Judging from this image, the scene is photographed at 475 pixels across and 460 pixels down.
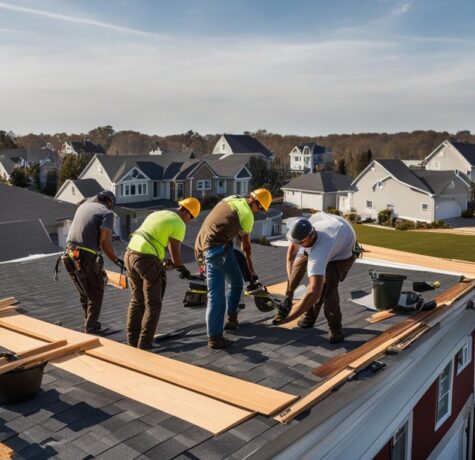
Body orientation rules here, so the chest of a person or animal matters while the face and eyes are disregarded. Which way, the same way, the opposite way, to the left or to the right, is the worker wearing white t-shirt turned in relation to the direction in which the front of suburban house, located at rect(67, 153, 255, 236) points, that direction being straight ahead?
to the right

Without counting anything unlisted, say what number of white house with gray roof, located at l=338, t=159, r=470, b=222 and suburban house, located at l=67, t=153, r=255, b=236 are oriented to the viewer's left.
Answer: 0

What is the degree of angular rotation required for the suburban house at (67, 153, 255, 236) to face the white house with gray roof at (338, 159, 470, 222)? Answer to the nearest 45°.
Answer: approximately 45° to its left

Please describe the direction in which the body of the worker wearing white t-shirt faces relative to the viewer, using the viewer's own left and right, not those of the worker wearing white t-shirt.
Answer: facing the viewer and to the left of the viewer

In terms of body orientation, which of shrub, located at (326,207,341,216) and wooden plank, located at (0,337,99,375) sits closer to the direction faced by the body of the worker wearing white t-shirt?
the wooden plank

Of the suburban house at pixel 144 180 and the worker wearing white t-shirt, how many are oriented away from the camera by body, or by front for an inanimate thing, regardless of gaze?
0

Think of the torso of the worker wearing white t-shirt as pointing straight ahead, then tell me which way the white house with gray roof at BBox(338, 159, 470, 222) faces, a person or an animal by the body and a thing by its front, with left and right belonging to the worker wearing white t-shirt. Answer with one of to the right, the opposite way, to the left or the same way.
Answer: to the left

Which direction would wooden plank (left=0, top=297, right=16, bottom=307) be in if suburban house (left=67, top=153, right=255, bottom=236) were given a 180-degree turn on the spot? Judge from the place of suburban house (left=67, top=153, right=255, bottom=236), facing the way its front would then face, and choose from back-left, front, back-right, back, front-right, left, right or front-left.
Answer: back-left

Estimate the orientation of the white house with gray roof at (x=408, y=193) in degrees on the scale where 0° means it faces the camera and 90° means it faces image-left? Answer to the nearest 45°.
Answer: approximately 315°

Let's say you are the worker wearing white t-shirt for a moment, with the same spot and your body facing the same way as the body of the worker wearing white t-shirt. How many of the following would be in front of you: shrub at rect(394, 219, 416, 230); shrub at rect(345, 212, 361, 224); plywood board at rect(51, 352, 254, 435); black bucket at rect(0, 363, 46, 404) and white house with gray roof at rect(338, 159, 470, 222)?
2

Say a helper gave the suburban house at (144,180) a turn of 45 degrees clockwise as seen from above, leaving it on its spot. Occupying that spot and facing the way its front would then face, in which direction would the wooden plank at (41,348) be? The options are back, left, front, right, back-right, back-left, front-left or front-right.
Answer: front

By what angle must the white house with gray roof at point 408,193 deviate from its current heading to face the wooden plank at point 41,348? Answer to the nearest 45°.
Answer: approximately 45° to its right

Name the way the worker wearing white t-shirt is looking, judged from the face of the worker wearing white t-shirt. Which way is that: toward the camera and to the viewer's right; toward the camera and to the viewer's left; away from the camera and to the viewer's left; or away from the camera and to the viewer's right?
toward the camera and to the viewer's left

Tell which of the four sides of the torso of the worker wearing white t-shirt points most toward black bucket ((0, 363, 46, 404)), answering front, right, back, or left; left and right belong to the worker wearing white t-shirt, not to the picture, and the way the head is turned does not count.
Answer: front

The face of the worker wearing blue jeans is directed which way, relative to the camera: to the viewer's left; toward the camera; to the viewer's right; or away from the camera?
to the viewer's right

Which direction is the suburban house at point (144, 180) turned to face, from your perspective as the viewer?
facing the viewer and to the right of the viewer

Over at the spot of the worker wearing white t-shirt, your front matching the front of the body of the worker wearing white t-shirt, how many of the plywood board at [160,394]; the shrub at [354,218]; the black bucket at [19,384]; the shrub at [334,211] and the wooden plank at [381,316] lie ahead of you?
2
